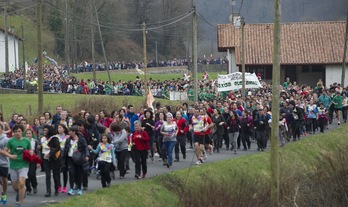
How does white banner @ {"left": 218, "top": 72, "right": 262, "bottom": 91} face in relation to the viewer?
toward the camera

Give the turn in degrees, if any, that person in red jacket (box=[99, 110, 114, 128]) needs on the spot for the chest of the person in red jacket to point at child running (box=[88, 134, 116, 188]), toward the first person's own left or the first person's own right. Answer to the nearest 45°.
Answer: approximately 45° to the first person's own left

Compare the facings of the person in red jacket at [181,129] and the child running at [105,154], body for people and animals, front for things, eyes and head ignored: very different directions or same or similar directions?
same or similar directions

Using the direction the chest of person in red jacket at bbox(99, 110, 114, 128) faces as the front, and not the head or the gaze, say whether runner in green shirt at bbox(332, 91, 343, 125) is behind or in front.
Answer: behind

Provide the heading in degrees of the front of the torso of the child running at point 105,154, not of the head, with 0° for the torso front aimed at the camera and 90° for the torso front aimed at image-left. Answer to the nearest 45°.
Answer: approximately 45°

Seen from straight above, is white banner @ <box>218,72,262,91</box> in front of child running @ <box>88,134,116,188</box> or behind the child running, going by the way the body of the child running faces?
behind

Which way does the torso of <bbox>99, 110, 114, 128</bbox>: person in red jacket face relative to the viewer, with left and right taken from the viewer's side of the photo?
facing the viewer and to the left of the viewer

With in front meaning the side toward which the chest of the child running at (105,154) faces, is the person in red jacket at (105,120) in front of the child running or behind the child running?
behind

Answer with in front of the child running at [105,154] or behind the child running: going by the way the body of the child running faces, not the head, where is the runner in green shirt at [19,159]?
in front
